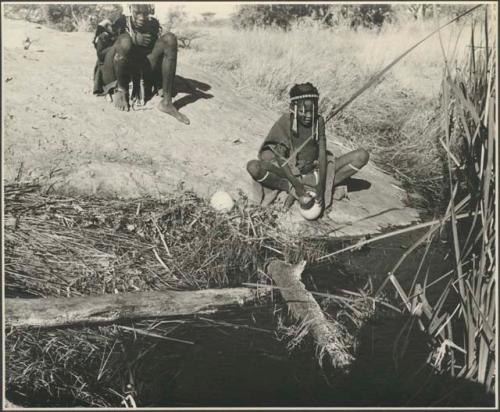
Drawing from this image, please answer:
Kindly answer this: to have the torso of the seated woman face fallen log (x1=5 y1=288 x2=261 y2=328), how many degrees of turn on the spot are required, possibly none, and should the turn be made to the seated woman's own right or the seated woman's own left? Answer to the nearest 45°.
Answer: approximately 45° to the seated woman's own right

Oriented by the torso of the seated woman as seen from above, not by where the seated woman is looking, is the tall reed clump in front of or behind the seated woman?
in front

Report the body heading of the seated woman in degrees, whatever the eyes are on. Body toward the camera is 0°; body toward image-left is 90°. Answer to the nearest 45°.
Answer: approximately 0°

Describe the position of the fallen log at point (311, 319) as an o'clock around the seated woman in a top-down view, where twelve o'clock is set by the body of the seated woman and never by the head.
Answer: The fallen log is roughly at 12 o'clock from the seated woman.

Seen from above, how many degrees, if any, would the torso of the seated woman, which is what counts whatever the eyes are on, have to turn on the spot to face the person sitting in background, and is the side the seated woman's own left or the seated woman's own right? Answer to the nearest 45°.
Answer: approximately 135° to the seated woman's own right

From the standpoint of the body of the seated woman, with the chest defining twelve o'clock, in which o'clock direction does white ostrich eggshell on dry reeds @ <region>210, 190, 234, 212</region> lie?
The white ostrich eggshell on dry reeds is roughly at 2 o'clock from the seated woman.
